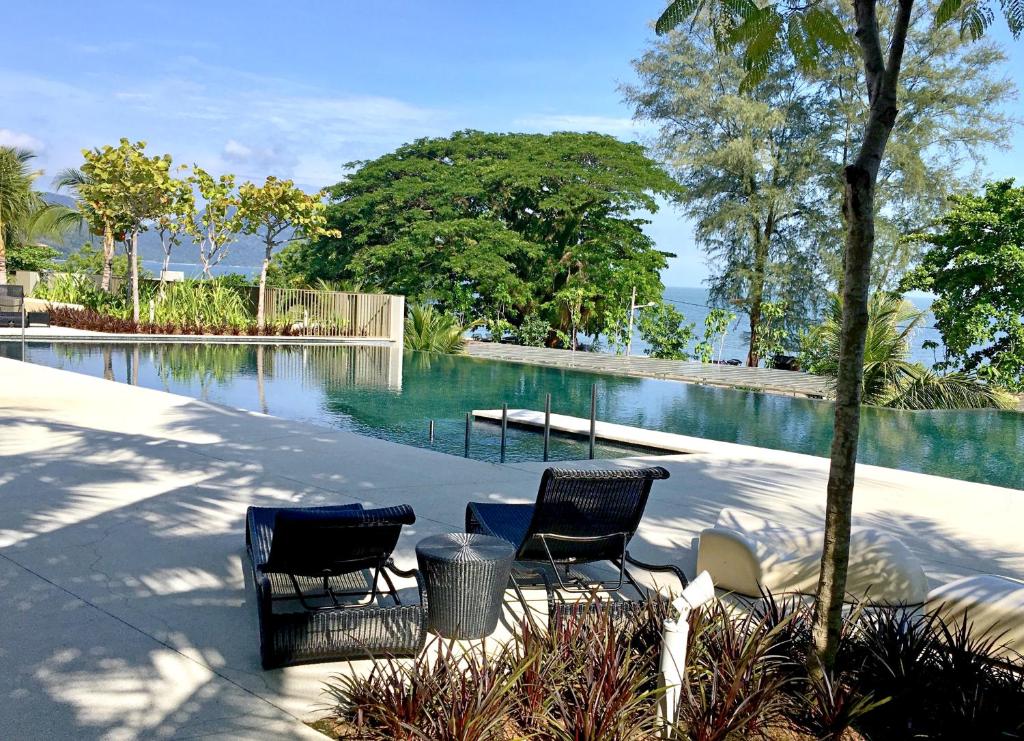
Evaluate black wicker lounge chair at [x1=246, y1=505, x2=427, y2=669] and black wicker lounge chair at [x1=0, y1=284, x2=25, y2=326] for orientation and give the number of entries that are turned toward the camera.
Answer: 1
